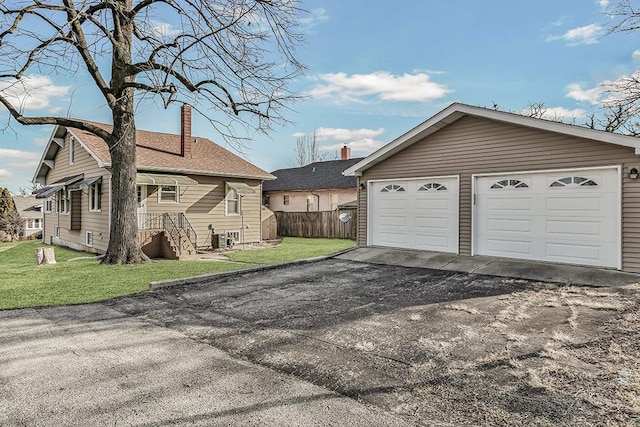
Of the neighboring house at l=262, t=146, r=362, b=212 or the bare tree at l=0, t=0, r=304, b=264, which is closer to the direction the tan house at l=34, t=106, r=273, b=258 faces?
the bare tree

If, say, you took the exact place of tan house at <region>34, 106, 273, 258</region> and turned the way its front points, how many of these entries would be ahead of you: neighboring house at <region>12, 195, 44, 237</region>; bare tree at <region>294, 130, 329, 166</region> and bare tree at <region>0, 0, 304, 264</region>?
1

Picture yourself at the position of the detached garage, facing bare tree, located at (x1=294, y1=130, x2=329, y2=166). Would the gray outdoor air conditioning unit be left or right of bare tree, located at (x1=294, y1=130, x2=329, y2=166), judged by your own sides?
left
